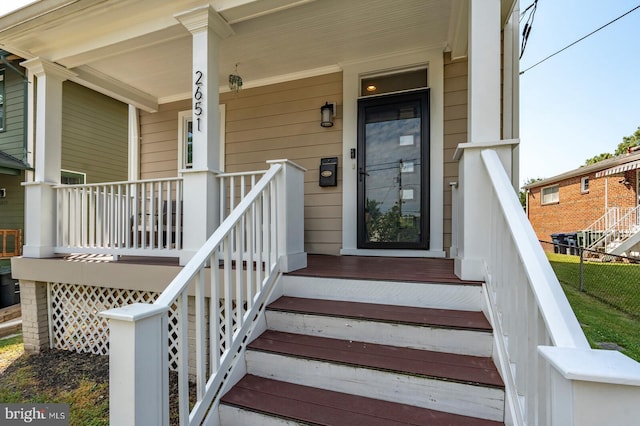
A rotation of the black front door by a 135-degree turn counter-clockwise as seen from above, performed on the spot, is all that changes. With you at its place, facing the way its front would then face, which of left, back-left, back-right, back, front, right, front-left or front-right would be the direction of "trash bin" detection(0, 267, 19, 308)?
back-left

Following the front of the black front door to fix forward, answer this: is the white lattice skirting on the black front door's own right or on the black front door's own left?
on the black front door's own right

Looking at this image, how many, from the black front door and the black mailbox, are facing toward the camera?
2

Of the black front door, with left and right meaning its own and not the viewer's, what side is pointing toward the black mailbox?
right

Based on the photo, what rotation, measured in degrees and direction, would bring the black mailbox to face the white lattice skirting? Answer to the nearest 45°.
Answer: approximately 90° to its right

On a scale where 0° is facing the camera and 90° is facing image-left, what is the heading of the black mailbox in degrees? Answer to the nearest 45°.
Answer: approximately 0°

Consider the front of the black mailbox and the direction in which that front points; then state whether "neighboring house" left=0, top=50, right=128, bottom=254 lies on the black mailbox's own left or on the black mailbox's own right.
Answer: on the black mailbox's own right

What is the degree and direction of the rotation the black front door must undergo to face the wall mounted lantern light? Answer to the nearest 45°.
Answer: approximately 90° to its right

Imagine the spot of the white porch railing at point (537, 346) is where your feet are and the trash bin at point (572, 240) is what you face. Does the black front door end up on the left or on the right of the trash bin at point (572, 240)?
left

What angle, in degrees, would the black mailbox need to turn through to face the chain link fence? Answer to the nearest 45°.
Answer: approximately 90° to its left

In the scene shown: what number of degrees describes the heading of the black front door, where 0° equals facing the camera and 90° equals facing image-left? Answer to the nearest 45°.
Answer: approximately 0°
